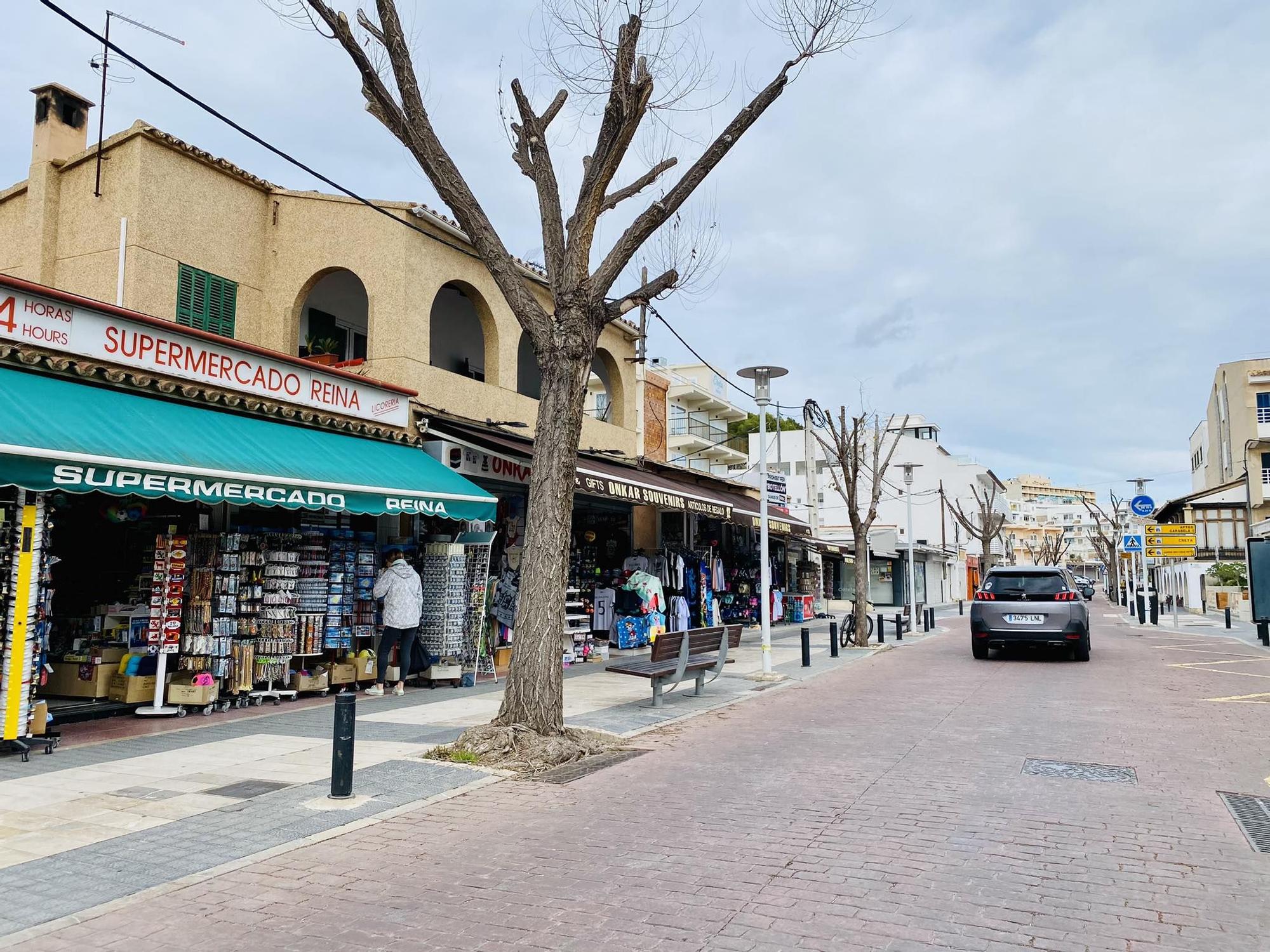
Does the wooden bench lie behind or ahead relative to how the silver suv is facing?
behind

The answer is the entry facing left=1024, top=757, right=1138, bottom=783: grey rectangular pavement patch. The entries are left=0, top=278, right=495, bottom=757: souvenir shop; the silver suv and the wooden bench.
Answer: the souvenir shop

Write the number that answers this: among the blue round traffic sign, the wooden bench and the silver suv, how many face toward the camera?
1

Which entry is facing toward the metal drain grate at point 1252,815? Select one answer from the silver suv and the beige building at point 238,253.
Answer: the beige building

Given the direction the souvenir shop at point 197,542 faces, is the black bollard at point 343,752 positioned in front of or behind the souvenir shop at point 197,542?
in front

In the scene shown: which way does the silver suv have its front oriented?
away from the camera

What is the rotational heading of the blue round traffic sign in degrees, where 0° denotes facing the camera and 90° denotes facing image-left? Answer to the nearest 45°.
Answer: approximately 0°

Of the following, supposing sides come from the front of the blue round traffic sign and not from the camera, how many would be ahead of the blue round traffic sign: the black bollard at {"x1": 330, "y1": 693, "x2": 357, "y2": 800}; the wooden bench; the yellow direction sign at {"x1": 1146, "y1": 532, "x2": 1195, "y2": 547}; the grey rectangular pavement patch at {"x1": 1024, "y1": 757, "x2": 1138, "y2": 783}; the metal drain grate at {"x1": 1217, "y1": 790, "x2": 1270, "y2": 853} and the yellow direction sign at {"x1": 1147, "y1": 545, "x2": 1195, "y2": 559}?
4

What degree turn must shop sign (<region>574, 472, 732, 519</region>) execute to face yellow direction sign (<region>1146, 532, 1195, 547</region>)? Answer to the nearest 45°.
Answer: approximately 90° to its left

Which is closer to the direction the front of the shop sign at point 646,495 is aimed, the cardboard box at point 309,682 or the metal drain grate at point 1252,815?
the metal drain grate

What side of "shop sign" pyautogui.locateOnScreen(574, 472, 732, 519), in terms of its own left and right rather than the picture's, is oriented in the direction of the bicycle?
left

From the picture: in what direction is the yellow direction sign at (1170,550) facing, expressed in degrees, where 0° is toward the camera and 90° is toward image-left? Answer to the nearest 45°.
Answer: approximately 0°
